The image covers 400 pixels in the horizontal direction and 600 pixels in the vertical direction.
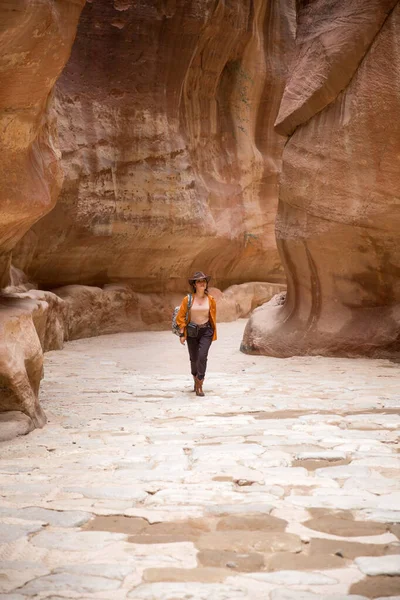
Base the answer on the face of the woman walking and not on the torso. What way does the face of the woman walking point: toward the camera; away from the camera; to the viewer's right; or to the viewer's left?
toward the camera

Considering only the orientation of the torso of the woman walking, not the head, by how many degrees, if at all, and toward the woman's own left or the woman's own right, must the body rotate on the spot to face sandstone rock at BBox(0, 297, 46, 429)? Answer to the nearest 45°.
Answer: approximately 45° to the woman's own right

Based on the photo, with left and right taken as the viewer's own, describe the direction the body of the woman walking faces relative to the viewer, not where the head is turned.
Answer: facing the viewer
